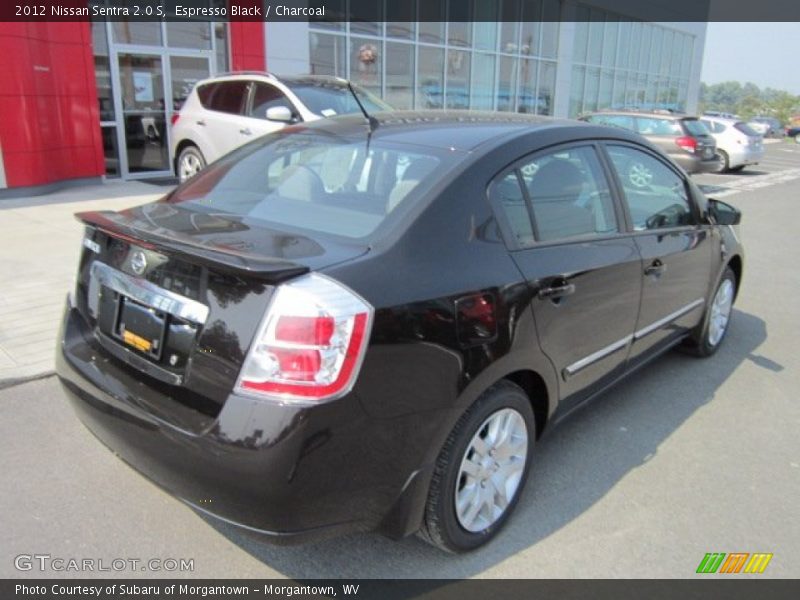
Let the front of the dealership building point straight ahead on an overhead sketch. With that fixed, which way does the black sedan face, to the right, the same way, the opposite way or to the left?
to the left

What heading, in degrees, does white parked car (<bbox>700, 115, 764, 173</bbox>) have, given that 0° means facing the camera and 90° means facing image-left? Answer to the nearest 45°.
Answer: approximately 135°

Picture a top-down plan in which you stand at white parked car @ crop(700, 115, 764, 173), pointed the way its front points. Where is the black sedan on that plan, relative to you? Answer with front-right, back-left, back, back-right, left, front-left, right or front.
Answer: back-left

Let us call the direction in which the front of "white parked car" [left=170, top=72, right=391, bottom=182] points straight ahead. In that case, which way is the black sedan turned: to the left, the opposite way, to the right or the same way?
to the left

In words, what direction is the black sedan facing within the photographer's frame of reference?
facing away from the viewer and to the right of the viewer

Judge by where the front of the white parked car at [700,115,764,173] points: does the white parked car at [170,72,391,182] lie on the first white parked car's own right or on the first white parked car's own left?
on the first white parked car's own left

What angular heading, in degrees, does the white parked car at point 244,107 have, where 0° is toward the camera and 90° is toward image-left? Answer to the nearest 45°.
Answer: approximately 315°

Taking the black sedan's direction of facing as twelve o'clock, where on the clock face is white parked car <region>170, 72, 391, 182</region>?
The white parked car is roughly at 10 o'clock from the black sedan.
